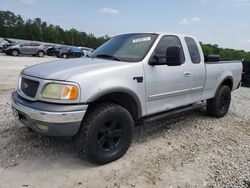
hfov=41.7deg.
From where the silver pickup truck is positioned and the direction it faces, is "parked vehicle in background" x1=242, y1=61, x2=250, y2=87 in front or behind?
behind

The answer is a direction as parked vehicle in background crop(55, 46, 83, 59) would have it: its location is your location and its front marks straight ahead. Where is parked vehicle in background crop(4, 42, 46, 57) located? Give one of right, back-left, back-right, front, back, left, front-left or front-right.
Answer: front

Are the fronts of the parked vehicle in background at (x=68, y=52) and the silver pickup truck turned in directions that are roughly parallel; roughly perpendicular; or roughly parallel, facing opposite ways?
roughly parallel

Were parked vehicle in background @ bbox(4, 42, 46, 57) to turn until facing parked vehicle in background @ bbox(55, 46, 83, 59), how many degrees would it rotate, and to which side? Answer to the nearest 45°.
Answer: approximately 135° to its right

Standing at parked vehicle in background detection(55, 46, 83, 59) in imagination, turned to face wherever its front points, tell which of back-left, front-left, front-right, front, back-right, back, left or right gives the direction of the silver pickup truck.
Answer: front-left

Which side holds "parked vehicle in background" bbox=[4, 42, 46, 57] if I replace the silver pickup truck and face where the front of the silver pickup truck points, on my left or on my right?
on my right

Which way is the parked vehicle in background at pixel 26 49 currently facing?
to the viewer's left

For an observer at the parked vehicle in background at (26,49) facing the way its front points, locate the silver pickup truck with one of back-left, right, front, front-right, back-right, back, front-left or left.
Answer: left

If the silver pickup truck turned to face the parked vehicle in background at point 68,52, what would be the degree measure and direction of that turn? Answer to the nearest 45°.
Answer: approximately 135° to its right

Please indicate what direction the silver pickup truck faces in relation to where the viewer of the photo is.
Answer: facing the viewer and to the left of the viewer

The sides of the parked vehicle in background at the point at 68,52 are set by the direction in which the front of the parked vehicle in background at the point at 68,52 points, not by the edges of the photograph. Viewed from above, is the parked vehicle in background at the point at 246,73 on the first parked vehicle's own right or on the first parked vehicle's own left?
on the first parked vehicle's own left

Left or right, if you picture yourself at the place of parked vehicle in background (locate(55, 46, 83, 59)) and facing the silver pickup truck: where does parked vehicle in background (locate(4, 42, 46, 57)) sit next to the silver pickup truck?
right
